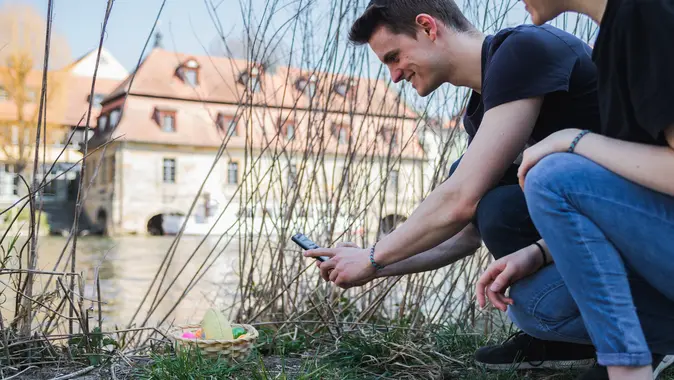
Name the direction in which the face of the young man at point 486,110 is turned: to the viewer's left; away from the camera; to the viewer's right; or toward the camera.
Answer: to the viewer's left

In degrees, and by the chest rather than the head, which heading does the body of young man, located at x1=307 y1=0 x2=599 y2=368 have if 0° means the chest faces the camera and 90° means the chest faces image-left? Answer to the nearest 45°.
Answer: approximately 90°

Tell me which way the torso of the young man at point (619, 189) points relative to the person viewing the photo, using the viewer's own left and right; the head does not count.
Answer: facing to the left of the viewer

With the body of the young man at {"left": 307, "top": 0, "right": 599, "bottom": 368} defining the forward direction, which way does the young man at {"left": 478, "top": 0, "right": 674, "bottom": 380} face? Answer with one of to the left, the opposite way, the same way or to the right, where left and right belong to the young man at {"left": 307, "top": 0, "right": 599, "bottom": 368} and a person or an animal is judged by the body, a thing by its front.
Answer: the same way

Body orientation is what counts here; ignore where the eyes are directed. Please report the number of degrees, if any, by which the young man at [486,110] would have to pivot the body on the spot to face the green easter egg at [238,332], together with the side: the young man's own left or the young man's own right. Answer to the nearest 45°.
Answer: approximately 45° to the young man's own right

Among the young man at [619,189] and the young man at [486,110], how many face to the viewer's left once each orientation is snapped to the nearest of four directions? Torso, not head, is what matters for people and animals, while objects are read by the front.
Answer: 2

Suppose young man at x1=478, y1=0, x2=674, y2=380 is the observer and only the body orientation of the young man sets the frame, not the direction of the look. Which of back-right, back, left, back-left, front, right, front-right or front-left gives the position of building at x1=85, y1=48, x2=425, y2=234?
front-right

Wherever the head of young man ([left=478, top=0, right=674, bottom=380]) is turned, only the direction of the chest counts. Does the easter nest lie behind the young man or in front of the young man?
in front
